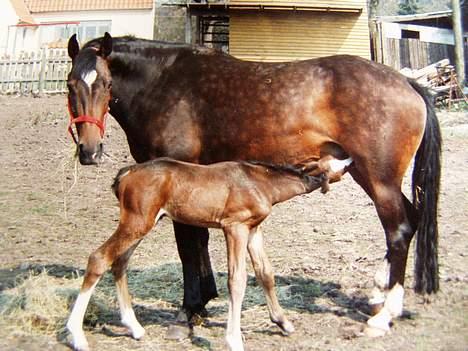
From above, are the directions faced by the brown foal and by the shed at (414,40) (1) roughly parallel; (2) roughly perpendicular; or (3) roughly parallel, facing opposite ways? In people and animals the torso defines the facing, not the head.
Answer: roughly perpendicular

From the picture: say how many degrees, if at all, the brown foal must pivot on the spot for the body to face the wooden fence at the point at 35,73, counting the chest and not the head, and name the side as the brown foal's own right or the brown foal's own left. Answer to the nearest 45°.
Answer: approximately 90° to the brown foal's own left

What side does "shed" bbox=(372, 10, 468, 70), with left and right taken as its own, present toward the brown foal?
front

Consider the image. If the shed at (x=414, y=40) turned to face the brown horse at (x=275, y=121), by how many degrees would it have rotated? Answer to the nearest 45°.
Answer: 0° — it already faces it

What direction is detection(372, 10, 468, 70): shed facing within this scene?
toward the camera

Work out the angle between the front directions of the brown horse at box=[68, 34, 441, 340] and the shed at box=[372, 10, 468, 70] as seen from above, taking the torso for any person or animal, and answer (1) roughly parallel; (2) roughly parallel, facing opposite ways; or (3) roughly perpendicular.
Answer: roughly perpendicular

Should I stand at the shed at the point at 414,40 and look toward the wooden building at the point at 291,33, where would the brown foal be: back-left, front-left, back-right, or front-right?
front-left

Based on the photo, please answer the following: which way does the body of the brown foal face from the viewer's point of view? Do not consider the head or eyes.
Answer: to the viewer's right

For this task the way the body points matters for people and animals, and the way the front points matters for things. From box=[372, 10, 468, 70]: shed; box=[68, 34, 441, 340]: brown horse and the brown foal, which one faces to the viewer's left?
the brown horse

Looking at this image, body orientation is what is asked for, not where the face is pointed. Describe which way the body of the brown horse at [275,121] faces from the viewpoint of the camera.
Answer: to the viewer's left

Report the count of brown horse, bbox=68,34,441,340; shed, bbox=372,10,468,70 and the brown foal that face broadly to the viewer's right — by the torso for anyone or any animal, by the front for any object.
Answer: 1
